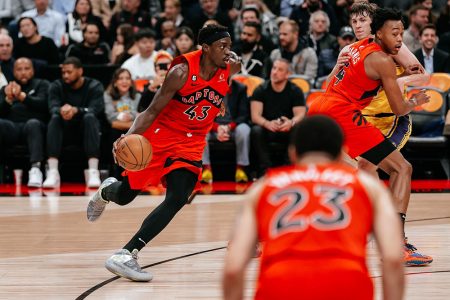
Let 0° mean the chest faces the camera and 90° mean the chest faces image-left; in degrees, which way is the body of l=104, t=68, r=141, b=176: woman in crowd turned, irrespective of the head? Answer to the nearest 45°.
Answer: approximately 0°

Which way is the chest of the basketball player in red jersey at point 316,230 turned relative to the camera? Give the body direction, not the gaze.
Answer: away from the camera

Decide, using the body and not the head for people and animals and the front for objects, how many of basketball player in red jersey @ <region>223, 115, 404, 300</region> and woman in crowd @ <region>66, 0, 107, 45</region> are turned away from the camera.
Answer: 1

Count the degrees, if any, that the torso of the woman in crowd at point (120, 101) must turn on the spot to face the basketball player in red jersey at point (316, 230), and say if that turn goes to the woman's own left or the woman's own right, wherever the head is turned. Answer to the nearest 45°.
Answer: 0° — they already face them

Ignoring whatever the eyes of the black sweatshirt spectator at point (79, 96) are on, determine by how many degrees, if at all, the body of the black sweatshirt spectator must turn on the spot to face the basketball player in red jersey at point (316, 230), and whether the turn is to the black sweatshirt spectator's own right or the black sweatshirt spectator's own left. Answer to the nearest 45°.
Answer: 0° — they already face them

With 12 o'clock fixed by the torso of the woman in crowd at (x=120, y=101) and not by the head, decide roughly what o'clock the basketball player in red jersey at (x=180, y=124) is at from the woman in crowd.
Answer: The basketball player in red jersey is roughly at 12 o'clock from the woman in crowd.

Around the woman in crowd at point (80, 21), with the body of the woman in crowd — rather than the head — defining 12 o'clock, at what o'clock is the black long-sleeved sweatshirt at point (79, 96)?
The black long-sleeved sweatshirt is roughly at 12 o'clock from the woman in crowd.

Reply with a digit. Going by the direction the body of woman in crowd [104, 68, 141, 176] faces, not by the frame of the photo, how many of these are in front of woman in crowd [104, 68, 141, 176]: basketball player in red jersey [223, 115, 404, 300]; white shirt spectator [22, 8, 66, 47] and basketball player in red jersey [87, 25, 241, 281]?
2

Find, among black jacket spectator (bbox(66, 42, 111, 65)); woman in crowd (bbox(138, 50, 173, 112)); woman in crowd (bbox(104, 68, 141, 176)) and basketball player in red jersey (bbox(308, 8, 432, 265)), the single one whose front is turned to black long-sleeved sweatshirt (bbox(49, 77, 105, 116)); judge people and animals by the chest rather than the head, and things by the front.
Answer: black jacket spectator (bbox(66, 42, 111, 65))
